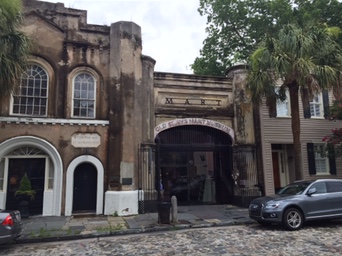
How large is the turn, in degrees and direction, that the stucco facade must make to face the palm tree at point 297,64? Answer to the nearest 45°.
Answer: approximately 90° to its left

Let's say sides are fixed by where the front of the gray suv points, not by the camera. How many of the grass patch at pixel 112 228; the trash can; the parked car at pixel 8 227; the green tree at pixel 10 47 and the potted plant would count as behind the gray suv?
0

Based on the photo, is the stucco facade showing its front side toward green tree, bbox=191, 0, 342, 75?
no

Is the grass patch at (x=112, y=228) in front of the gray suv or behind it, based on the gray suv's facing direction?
in front

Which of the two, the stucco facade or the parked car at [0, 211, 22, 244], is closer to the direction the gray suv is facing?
the parked car

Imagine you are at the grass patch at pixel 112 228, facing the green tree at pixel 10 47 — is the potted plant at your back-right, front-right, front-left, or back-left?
front-right

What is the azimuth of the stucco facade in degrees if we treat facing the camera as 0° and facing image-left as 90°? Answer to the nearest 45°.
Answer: approximately 0°

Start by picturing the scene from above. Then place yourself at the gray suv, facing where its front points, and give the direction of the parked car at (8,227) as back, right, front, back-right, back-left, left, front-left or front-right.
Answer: front

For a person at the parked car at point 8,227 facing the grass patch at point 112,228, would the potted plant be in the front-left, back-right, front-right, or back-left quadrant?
front-left

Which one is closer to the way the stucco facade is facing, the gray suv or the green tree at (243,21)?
the gray suv

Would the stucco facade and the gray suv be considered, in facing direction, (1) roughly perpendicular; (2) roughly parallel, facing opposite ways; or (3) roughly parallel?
roughly perpendicular

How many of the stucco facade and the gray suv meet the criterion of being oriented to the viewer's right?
0

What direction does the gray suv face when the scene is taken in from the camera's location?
facing the viewer and to the left of the viewer

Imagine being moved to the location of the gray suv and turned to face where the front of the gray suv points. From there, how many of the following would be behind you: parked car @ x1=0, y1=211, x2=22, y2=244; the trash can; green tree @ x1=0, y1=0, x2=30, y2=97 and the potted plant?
0
